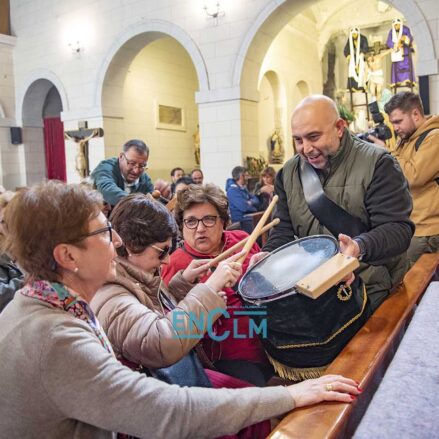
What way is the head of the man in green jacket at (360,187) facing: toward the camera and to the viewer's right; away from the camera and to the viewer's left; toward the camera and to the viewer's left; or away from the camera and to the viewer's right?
toward the camera and to the viewer's left

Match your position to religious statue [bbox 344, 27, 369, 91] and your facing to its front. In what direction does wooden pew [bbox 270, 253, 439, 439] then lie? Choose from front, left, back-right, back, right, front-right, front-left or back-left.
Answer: front

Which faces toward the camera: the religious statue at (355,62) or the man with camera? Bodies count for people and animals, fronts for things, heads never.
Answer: the religious statue

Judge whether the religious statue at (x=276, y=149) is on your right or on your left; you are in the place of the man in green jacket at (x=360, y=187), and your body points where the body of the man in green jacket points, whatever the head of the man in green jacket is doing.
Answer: on your right

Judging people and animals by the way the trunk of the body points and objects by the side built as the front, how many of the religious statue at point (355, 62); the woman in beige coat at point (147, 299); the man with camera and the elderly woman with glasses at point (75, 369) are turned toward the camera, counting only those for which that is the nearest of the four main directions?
1

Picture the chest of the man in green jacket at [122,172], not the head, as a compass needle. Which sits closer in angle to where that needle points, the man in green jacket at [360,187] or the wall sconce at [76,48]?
the man in green jacket

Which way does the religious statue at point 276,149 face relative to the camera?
toward the camera

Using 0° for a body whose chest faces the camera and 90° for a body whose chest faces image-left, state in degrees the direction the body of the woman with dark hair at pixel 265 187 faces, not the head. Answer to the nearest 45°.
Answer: approximately 45°

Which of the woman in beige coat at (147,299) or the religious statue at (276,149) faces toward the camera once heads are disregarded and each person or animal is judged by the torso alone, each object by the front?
the religious statue

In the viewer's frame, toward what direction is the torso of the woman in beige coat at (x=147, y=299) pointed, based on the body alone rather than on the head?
to the viewer's right

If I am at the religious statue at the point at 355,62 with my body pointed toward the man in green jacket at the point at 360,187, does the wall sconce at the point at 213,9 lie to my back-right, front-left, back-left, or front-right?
front-right

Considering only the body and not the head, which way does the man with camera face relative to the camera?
to the viewer's left

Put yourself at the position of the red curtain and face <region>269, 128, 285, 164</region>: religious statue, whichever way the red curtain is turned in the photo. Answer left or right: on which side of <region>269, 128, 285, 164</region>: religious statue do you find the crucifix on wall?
right

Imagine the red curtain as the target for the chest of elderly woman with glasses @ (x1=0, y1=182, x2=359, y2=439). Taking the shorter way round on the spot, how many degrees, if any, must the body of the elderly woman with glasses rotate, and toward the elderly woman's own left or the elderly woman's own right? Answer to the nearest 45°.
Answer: approximately 90° to the elderly woman's own left
